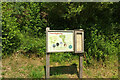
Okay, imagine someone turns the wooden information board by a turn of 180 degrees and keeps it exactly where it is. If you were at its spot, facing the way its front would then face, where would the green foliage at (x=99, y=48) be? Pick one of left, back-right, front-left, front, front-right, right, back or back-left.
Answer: front-right

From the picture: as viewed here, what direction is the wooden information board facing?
toward the camera
